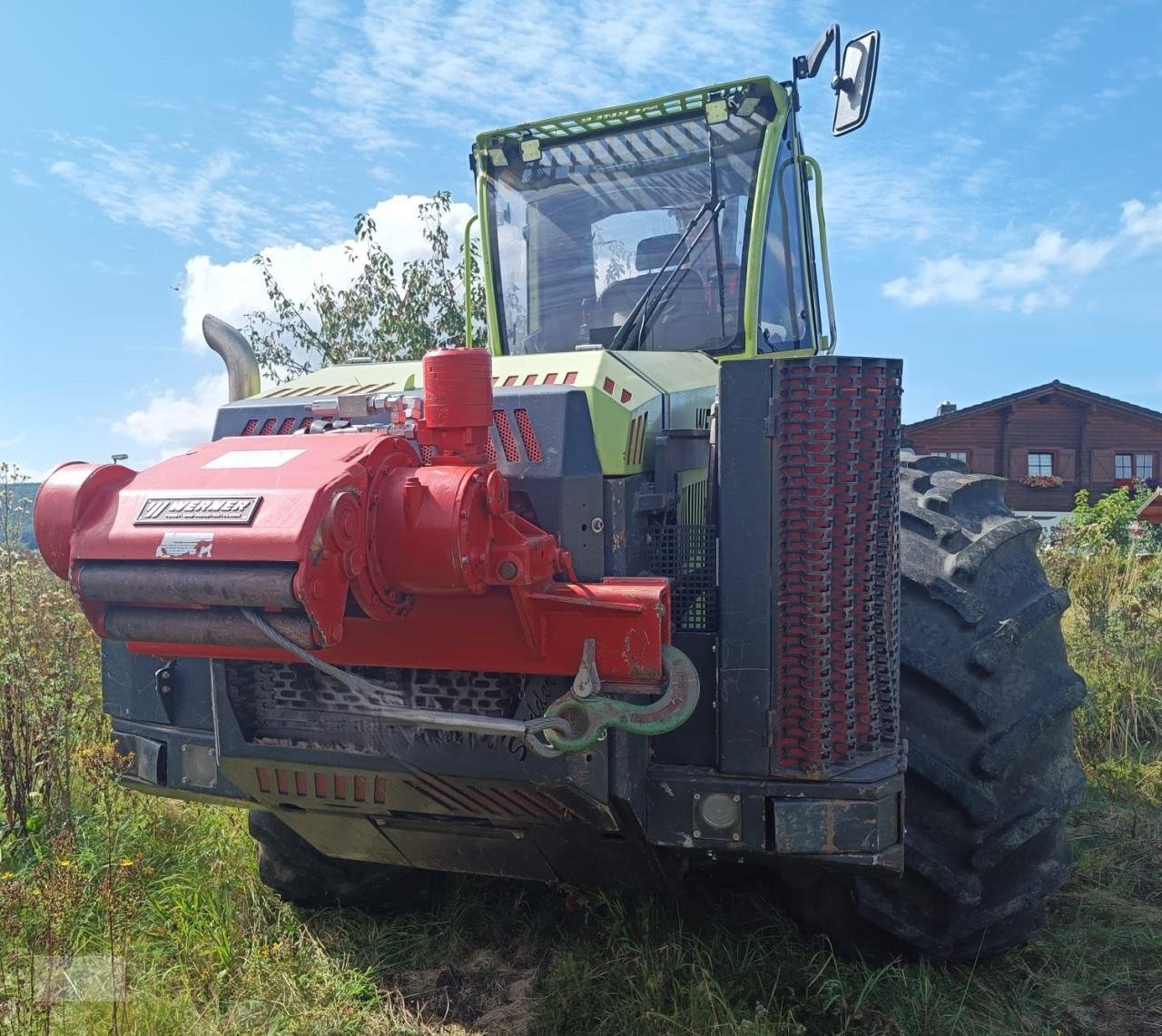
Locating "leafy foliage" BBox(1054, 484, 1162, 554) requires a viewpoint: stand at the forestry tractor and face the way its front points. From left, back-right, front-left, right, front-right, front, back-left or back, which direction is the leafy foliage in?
back

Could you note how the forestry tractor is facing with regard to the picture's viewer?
facing the viewer and to the left of the viewer

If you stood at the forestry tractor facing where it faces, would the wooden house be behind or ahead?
behind
